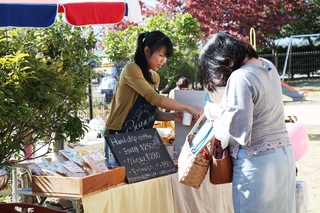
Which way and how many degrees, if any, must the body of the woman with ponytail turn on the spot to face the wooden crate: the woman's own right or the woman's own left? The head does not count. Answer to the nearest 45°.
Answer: approximately 90° to the woman's own right

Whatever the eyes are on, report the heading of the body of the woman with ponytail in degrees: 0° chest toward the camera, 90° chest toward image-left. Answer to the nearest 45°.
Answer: approximately 315°

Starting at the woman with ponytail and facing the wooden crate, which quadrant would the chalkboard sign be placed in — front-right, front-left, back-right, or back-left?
front-left

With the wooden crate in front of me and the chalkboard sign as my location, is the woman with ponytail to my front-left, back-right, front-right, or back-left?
back-right
